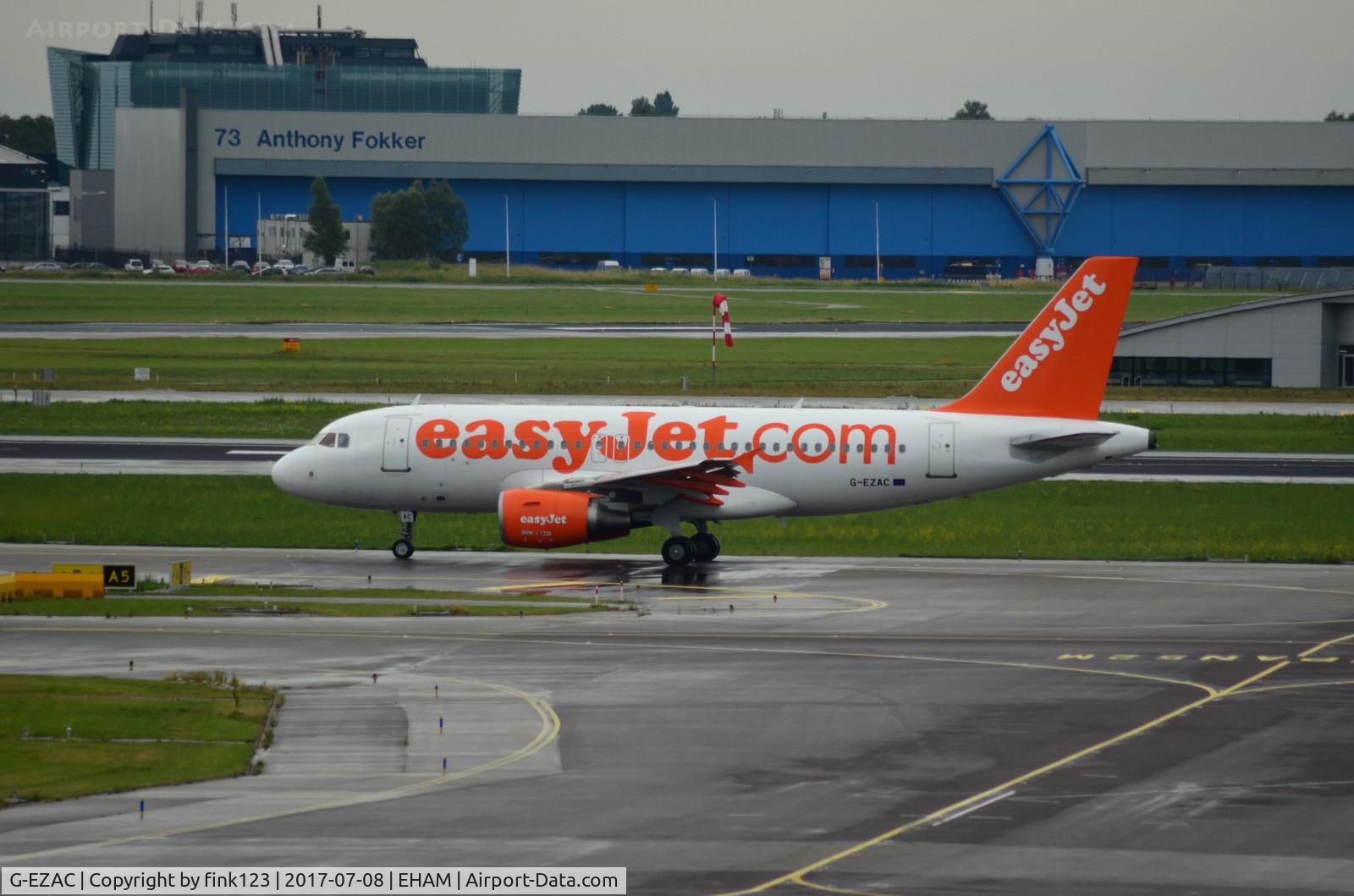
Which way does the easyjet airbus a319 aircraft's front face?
to the viewer's left
